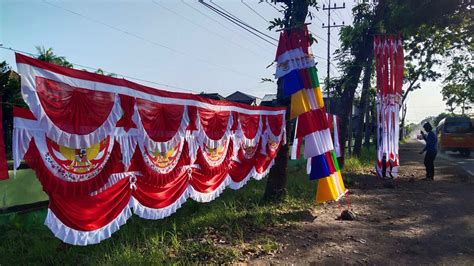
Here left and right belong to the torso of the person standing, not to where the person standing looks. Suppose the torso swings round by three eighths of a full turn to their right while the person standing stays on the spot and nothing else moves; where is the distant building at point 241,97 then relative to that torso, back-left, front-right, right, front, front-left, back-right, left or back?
left

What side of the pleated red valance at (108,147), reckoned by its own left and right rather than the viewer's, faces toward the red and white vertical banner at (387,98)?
left

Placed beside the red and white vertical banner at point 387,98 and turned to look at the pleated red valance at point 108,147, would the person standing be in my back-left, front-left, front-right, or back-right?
back-left

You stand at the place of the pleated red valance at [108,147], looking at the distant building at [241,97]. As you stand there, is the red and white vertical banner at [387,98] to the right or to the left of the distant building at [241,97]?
right

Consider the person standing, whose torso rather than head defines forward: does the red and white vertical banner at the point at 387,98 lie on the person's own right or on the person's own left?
on the person's own left

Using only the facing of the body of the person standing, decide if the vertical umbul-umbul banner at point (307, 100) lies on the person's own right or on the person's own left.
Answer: on the person's own left

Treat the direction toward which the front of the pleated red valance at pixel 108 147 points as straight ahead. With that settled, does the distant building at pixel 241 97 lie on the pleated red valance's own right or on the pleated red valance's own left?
on the pleated red valance's own left

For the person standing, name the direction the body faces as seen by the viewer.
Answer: to the viewer's left

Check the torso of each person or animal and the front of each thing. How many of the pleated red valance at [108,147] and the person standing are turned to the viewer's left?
1
